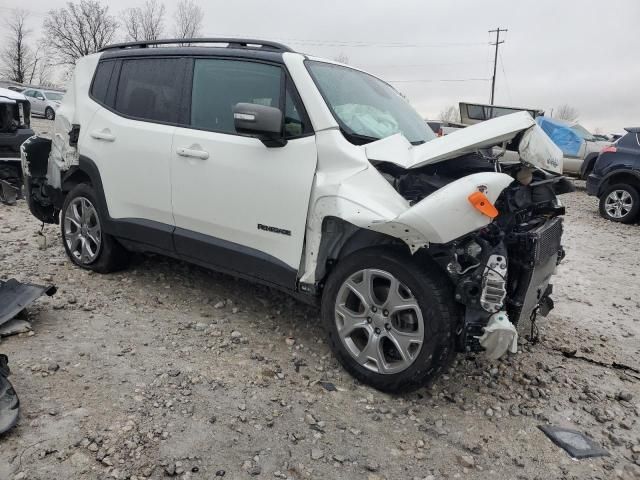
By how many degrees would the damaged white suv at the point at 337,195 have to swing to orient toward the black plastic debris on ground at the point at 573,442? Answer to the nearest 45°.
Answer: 0° — it already faces it

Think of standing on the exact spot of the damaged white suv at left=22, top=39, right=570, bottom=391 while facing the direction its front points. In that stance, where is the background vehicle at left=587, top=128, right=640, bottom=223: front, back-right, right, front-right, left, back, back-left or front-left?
left

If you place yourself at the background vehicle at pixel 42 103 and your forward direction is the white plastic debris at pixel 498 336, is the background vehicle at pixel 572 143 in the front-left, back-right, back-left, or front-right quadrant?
front-left

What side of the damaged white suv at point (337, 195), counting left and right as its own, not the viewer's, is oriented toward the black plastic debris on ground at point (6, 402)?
right

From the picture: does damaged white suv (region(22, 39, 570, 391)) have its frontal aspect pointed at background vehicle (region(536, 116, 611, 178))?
no

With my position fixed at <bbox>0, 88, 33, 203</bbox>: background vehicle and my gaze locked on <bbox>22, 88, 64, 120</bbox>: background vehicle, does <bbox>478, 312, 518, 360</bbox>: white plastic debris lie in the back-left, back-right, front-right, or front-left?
back-right

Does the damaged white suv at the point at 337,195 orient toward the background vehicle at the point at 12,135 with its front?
no

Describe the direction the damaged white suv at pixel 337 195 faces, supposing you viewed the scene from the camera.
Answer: facing the viewer and to the right of the viewer

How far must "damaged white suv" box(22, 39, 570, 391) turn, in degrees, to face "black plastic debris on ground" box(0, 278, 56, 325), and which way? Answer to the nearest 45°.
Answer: approximately 135° to its right
